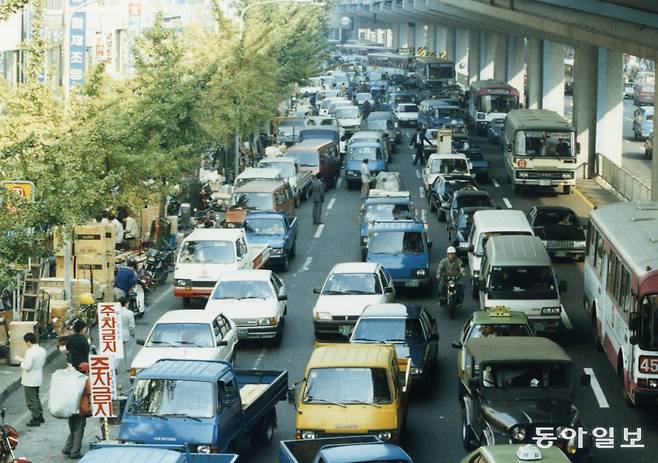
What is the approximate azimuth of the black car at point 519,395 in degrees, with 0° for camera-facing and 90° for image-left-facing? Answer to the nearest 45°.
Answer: approximately 315°

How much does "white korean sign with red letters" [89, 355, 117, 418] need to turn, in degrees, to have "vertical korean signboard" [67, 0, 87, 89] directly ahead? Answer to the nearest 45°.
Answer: approximately 180°

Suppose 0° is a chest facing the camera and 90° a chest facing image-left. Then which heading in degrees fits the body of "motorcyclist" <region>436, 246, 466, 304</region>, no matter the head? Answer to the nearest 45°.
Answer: approximately 0°

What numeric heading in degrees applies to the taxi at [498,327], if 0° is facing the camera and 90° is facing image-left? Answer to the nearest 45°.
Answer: approximately 0°

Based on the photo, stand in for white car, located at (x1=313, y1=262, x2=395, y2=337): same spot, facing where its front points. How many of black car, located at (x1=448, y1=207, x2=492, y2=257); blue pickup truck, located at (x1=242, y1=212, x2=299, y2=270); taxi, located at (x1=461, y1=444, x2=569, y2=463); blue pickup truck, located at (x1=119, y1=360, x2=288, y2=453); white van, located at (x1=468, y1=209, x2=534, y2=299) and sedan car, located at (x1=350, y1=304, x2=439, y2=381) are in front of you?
3

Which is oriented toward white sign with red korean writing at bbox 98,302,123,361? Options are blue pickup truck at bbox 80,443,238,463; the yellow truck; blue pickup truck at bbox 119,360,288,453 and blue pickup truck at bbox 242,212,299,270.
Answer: blue pickup truck at bbox 242,212,299,270

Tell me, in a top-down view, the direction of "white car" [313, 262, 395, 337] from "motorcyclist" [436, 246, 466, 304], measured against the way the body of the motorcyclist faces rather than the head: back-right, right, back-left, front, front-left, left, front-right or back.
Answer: front-right

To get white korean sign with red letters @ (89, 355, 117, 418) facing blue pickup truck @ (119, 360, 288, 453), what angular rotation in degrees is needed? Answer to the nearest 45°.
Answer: approximately 90° to its left

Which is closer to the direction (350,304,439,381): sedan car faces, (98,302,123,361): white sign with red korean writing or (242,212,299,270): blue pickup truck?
the white sign with red korean writing

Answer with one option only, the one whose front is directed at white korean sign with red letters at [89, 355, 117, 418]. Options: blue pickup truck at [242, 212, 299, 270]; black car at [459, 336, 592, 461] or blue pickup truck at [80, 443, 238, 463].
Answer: blue pickup truck at [242, 212, 299, 270]
